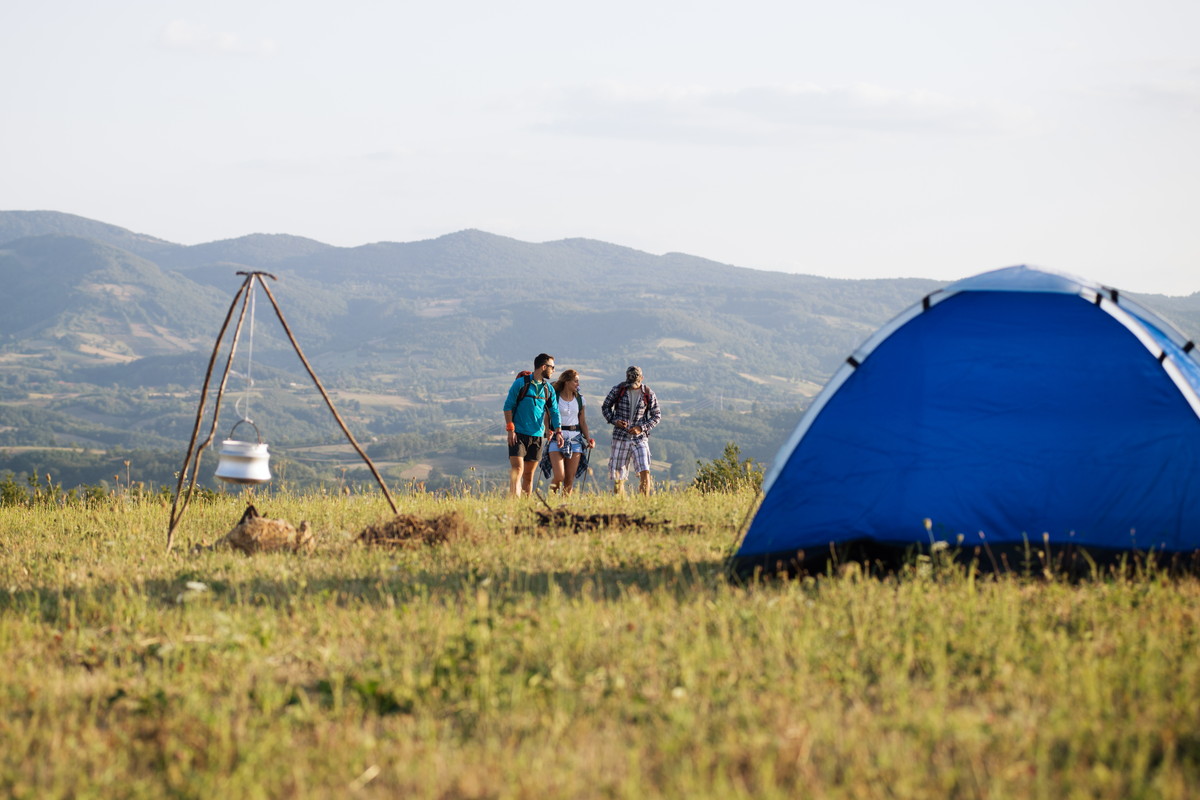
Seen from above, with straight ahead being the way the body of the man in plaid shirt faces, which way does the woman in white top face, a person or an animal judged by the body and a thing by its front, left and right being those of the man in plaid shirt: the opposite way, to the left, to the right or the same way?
the same way

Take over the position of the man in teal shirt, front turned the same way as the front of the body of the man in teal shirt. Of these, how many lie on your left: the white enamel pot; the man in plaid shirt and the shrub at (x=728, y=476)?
2

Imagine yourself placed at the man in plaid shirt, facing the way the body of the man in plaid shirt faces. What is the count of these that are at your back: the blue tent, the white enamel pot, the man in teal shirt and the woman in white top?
0

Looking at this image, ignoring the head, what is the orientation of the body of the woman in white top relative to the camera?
toward the camera

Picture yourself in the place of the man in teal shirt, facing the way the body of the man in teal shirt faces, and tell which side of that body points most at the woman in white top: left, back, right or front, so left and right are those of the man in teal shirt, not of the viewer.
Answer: left

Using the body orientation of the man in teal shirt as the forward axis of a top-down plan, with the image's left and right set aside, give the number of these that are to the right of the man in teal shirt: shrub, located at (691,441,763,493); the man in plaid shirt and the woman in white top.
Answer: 0

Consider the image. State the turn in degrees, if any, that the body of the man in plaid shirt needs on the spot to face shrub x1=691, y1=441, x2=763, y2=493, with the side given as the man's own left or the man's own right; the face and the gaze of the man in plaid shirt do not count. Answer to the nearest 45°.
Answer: approximately 135° to the man's own left

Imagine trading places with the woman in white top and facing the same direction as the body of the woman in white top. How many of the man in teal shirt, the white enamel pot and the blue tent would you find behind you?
0

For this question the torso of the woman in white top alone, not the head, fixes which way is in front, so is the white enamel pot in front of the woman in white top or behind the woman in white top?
in front

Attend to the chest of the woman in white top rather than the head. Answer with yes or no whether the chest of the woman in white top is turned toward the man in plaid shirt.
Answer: no

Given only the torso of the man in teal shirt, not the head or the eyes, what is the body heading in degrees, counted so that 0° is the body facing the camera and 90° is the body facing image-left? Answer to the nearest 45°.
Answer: approximately 315°

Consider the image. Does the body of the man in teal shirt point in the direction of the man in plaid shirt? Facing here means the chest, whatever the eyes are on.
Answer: no

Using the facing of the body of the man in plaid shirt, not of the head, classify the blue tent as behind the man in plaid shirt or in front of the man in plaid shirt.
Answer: in front

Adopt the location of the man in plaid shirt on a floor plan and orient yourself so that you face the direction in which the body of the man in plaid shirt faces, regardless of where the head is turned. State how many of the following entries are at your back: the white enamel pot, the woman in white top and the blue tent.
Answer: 0

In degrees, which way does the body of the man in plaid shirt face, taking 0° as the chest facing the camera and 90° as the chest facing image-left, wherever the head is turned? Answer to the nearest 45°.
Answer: approximately 0°

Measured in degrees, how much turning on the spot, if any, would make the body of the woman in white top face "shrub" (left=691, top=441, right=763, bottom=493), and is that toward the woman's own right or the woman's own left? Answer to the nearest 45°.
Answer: approximately 135° to the woman's own left
